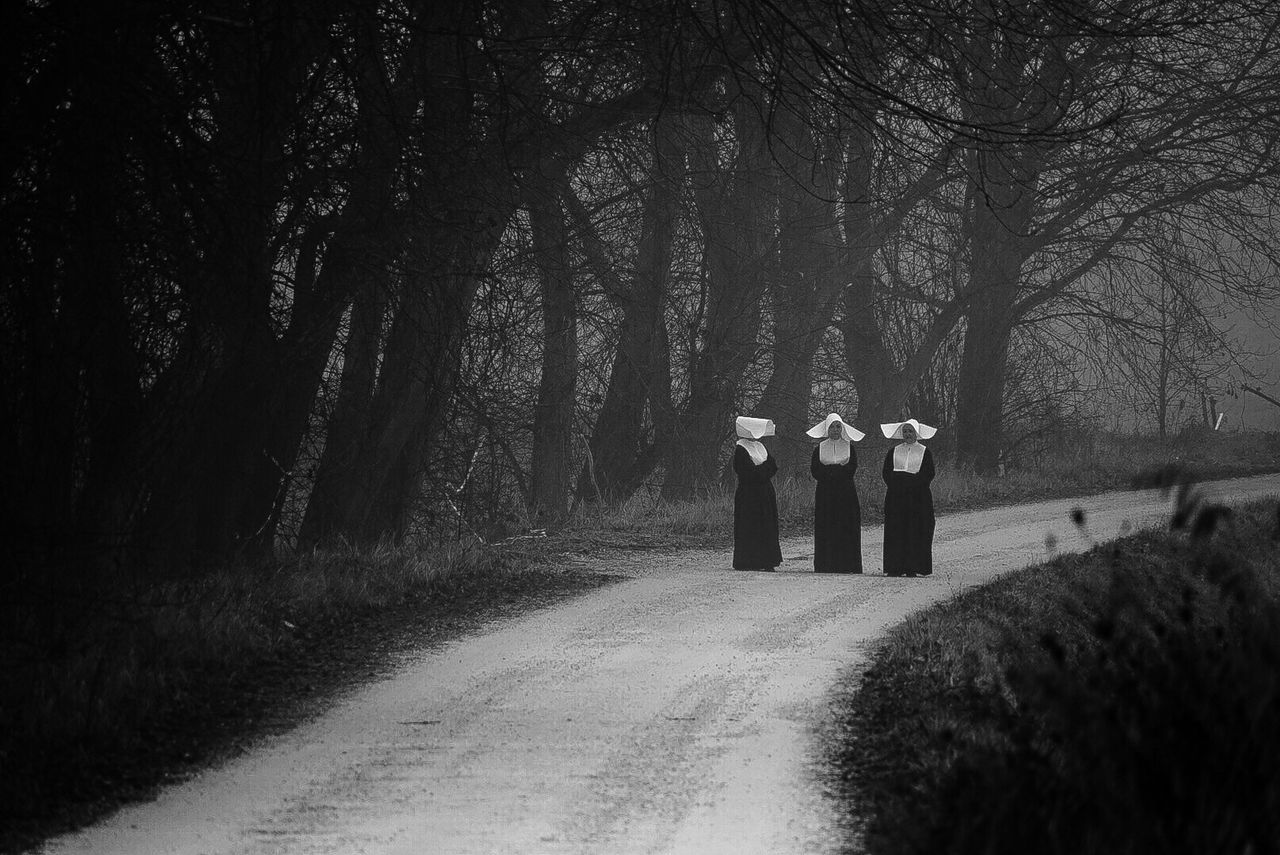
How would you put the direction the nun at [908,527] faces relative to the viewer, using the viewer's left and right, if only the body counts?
facing the viewer

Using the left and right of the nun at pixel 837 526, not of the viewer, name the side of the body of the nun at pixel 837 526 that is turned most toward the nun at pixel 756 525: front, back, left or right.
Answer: right

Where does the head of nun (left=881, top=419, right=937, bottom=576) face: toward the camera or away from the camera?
toward the camera

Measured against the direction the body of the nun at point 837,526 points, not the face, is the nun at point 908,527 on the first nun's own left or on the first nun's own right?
on the first nun's own left

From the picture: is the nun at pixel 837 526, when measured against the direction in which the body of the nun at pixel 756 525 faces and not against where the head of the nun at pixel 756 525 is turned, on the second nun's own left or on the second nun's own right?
on the second nun's own left

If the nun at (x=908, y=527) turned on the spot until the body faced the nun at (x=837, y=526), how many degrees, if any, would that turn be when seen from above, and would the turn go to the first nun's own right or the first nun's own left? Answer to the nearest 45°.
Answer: approximately 90° to the first nun's own right

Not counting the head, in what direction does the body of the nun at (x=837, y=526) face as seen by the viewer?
toward the camera

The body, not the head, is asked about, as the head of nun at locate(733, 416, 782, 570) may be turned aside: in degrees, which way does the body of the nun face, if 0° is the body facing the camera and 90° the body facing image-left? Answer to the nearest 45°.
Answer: approximately 315°

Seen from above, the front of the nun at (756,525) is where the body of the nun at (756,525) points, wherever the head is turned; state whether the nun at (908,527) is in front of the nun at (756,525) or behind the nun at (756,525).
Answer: in front

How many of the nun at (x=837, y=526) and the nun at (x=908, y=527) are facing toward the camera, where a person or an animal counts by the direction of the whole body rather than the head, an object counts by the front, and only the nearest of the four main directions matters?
2

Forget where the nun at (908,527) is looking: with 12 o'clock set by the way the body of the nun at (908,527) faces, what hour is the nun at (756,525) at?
the nun at (756,525) is roughly at 3 o'clock from the nun at (908,527).
